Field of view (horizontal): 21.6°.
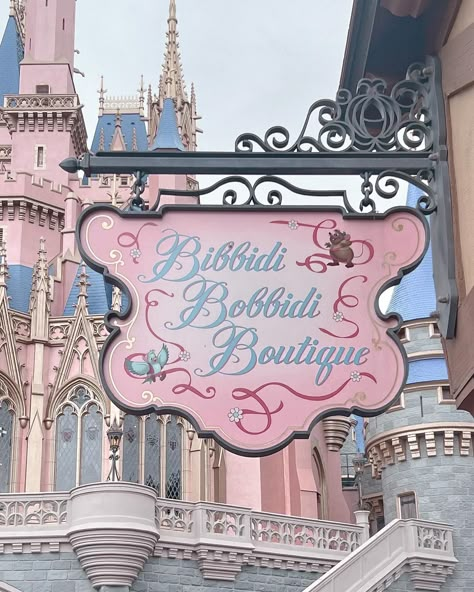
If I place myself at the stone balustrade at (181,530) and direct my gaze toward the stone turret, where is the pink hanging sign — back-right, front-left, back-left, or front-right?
back-right

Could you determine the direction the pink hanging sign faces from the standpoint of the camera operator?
facing the viewer

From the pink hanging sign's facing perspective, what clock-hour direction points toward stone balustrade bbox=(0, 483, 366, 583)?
The stone balustrade is roughly at 6 o'clock from the pink hanging sign.

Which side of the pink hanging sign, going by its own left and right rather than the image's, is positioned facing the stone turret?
back

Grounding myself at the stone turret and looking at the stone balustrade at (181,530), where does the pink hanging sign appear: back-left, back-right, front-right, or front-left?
front-left

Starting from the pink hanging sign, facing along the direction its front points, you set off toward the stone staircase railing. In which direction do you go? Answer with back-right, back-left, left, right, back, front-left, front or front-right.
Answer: back
